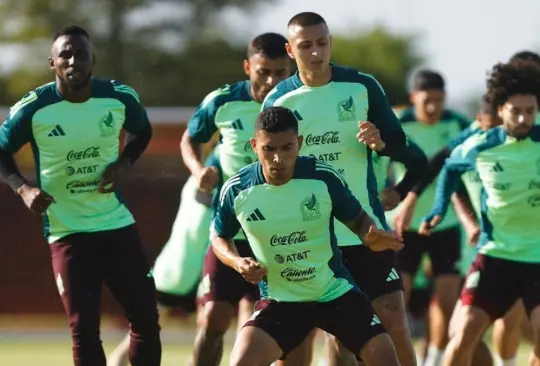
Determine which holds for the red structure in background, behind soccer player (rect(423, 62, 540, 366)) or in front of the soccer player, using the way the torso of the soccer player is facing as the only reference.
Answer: behind

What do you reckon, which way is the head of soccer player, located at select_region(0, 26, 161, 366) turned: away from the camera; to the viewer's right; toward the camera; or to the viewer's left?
toward the camera

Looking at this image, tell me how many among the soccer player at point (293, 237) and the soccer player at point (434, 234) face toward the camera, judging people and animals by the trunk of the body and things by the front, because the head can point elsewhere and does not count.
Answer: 2

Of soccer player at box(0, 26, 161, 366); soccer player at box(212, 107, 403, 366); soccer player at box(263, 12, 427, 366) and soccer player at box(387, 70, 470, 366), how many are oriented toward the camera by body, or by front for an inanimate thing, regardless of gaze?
4

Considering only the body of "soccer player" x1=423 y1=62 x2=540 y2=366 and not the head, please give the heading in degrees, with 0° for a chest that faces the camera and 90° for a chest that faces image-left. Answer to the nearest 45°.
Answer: approximately 315°

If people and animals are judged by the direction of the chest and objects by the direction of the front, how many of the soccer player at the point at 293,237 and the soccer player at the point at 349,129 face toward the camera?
2

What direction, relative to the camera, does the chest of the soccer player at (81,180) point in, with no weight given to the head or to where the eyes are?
toward the camera

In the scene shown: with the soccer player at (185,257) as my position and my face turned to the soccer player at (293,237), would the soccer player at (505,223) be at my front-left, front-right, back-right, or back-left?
front-left

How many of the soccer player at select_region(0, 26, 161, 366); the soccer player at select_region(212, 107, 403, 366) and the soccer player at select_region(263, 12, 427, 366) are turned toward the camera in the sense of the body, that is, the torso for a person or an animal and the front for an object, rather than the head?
3

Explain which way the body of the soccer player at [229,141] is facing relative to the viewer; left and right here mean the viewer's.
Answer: facing the viewer and to the right of the viewer

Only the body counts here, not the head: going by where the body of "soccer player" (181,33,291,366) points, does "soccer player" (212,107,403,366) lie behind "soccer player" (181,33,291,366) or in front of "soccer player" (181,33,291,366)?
in front

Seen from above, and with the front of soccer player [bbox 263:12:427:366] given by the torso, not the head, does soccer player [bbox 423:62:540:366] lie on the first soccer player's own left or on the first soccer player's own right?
on the first soccer player's own left

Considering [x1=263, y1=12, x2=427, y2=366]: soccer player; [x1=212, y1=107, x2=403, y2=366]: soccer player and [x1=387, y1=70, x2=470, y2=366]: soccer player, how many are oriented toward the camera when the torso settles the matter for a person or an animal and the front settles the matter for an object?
3

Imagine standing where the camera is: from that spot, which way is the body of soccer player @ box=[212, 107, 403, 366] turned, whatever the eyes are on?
toward the camera
